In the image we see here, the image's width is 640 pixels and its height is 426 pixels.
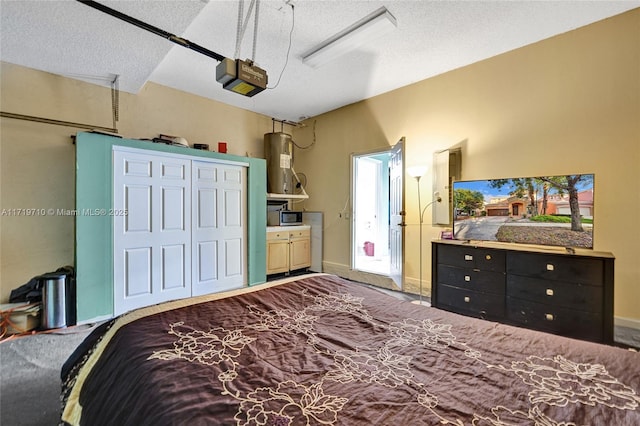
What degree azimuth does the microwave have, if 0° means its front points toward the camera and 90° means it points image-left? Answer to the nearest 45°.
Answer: approximately 315°

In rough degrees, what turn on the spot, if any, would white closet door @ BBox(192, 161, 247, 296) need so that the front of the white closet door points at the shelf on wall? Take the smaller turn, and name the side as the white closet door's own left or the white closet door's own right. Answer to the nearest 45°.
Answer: approximately 90° to the white closet door's own left

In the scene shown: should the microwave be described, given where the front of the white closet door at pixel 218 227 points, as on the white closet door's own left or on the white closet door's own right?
on the white closet door's own left

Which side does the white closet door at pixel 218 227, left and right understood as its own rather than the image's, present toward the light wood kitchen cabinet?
left

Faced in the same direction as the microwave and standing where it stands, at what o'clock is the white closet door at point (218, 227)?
The white closet door is roughly at 3 o'clock from the microwave.

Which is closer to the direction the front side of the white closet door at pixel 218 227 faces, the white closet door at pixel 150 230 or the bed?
the bed

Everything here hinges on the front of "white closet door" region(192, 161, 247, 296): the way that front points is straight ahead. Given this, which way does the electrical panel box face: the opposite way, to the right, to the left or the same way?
to the right

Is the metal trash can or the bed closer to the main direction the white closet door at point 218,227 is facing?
the bed
